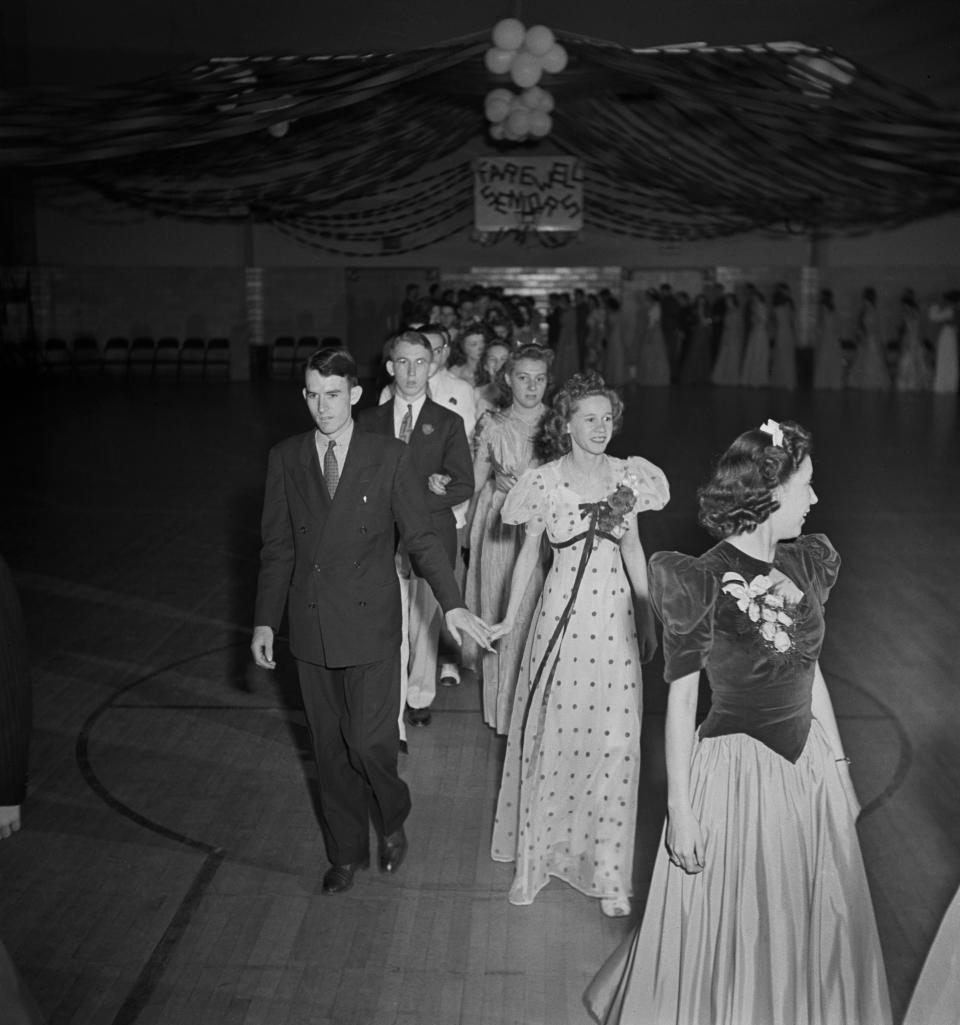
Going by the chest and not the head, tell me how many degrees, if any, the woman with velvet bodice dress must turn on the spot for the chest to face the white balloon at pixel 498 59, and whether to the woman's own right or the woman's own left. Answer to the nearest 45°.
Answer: approximately 135° to the woman's own left

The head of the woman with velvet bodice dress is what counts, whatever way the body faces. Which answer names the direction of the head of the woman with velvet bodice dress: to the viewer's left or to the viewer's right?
to the viewer's right

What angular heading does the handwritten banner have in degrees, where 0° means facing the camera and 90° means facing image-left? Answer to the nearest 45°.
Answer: approximately 0°

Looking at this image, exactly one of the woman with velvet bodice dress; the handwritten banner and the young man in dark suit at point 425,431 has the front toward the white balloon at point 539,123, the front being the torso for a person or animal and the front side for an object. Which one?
the handwritten banner

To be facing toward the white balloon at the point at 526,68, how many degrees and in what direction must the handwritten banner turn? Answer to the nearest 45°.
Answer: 0° — it already faces it

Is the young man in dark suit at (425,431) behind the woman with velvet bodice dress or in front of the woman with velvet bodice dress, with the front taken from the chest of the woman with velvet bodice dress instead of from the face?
behind

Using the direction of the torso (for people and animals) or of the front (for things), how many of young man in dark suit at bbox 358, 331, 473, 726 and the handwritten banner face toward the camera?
2

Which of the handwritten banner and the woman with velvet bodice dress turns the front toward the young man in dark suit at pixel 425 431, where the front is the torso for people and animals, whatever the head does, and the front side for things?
the handwritten banner

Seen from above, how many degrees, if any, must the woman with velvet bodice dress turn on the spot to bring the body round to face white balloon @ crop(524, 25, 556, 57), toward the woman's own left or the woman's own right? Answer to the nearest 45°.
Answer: approximately 135° to the woman's own left

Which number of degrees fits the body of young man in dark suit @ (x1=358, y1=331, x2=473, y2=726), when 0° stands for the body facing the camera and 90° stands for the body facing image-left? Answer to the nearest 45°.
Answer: approximately 0°

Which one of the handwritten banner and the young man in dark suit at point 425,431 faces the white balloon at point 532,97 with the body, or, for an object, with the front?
the handwritten banner

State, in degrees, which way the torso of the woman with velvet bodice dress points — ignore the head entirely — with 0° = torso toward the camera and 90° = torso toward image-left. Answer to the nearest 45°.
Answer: approximately 315°
